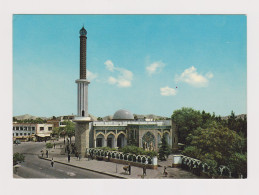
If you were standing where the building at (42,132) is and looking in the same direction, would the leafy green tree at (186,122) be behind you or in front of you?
in front

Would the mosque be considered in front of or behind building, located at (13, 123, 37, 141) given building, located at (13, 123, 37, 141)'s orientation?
in front

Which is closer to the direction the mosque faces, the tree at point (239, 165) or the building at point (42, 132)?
the tree

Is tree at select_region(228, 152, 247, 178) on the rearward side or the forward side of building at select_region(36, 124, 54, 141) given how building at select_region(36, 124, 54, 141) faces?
on the forward side

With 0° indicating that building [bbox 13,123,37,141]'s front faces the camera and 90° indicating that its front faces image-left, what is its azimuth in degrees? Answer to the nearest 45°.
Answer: approximately 0°

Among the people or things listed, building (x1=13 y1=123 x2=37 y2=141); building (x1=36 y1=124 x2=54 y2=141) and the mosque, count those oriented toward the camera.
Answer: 3
